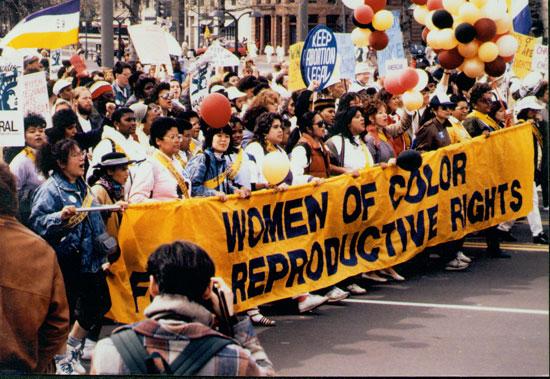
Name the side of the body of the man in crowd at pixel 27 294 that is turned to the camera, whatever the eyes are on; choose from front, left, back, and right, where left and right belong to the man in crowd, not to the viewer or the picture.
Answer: back

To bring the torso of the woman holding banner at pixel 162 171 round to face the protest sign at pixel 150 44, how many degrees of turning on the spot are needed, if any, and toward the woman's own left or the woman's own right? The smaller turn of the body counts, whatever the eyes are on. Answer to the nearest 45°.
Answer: approximately 135° to the woman's own left

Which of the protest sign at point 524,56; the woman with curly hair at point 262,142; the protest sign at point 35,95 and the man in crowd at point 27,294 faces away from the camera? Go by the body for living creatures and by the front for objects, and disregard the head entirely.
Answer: the man in crowd

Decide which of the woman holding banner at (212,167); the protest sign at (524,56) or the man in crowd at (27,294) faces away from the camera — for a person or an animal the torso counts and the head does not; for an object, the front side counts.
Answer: the man in crowd

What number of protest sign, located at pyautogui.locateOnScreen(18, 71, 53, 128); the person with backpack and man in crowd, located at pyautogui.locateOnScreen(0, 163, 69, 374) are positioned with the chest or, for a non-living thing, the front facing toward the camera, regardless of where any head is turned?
1

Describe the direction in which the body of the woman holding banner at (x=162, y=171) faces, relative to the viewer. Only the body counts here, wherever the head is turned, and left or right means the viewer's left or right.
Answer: facing the viewer and to the right of the viewer

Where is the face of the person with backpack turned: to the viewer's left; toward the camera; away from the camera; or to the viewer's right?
away from the camera

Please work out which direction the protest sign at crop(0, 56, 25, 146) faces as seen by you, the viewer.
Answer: facing the viewer

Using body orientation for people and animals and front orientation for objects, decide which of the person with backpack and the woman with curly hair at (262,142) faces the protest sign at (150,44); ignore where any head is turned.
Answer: the person with backpack

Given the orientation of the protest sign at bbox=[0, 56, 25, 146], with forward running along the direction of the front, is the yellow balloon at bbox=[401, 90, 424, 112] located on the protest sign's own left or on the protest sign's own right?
on the protest sign's own left

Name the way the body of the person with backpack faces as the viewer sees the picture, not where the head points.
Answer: away from the camera

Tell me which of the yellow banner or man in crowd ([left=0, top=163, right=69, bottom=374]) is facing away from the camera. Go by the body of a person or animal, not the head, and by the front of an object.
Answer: the man in crowd

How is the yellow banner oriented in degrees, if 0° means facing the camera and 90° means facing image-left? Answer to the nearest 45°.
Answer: approximately 315°

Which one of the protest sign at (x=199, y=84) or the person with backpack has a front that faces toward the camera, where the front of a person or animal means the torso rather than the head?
the protest sign

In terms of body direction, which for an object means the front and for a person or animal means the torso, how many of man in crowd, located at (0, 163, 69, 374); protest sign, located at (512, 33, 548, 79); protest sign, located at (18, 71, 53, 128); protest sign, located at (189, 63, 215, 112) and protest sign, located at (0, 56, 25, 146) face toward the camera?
4

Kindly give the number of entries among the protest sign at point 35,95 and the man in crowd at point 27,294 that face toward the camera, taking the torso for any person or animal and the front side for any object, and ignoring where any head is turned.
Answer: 1
